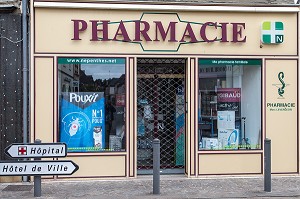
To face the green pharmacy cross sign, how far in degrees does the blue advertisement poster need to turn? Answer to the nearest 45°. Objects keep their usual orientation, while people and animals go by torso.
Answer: approximately 90° to its left

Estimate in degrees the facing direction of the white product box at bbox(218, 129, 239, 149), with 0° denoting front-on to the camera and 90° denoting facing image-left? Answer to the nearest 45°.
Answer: approximately 0°

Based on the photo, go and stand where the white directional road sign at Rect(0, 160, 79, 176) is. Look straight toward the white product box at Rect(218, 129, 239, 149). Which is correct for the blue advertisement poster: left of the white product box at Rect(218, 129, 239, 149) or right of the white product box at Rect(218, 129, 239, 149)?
left

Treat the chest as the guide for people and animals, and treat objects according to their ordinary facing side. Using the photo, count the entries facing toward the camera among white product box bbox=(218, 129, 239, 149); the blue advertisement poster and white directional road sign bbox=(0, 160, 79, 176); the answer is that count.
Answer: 3

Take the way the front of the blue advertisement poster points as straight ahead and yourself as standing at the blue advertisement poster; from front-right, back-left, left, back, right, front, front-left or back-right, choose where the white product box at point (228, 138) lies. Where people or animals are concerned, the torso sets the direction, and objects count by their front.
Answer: left

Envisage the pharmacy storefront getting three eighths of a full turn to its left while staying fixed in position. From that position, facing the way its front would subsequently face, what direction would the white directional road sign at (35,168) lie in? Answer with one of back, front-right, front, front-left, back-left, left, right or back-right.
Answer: back

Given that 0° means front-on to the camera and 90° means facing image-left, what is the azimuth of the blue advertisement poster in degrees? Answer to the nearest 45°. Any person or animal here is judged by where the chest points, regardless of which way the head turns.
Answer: approximately 0°

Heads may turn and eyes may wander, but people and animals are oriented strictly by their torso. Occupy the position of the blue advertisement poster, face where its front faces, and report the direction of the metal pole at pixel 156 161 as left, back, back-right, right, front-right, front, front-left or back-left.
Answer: front-left

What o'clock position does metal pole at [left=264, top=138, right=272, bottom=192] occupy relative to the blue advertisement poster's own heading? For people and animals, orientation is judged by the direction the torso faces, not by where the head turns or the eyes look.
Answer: The metal pole is roughly at 10 o'clock from the blue advertisement poster.
